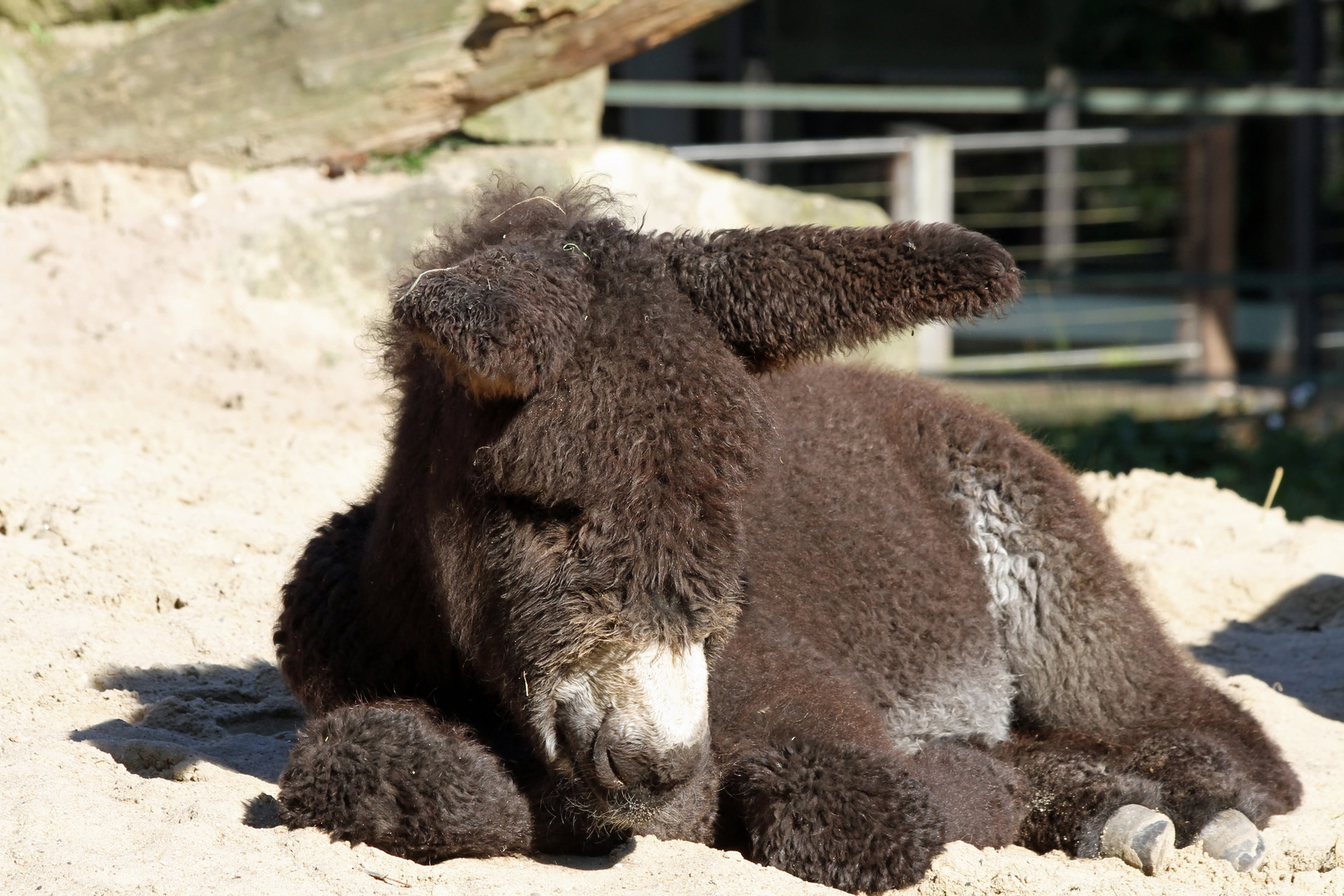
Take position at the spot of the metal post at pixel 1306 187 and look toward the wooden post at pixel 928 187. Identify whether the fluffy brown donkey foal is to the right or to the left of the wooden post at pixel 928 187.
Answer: left

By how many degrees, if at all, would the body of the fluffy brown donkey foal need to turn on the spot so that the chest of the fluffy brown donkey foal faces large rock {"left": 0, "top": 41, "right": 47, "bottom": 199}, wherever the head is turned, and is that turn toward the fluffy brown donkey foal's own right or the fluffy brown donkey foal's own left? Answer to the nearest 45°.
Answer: approximately 90° to the fluffy brown donkey foal's own right

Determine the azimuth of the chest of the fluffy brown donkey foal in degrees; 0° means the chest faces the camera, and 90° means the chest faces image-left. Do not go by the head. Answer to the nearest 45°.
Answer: approximately 45°

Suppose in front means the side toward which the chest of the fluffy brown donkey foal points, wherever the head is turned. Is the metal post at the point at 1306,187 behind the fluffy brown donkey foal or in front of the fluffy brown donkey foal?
behind

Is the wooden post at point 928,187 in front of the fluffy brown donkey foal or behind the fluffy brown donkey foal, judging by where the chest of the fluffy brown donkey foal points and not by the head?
behind

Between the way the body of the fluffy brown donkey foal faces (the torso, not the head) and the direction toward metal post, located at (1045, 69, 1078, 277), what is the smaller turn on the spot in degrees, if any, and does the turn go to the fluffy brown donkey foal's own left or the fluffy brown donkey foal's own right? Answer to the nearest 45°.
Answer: approximately 135° to the fluffy brown donkey foal's own right

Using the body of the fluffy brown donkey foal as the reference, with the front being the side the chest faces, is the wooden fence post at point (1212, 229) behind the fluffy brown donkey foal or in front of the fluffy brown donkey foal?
behind

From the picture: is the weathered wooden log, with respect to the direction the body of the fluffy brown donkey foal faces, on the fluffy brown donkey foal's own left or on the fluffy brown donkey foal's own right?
on the fluffy brown donkey foal's own right

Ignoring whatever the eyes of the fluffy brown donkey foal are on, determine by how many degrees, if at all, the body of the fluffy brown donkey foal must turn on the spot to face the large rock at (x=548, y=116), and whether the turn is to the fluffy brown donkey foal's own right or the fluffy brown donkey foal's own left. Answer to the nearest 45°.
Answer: approximately 135° to the fluffy brown donkey foal's own right
